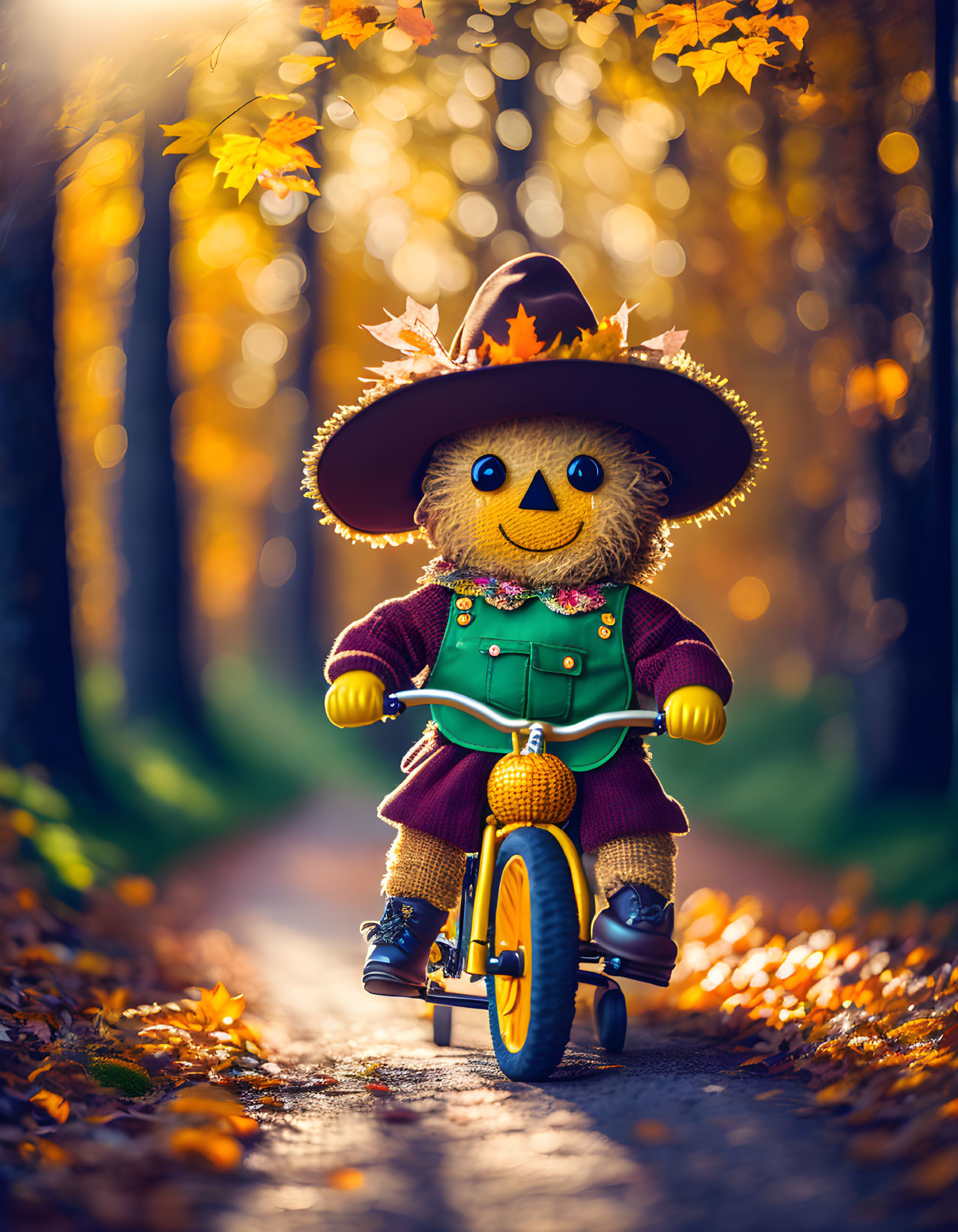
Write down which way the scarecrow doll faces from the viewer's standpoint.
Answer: facing the viewer

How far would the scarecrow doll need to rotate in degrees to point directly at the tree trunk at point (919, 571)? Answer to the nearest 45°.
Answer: approximately 135° to its left

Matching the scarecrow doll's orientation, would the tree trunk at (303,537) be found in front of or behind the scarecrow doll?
behind
